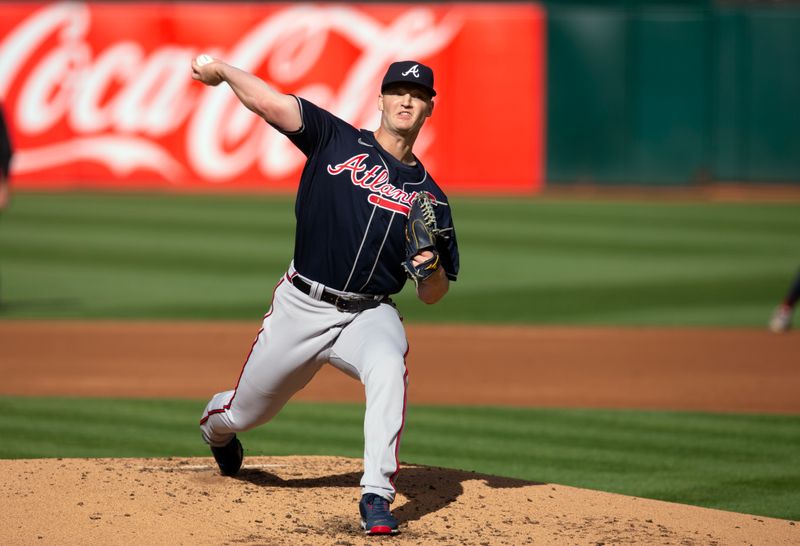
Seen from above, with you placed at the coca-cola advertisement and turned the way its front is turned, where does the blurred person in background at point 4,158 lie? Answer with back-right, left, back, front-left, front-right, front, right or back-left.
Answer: front

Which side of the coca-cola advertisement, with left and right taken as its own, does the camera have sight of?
front

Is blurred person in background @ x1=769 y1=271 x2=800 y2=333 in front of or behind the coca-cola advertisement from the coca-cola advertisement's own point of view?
in front

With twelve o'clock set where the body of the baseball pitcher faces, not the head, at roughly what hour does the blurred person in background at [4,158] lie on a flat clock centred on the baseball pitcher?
The blurred person in background is roughly at 5 o'clock from the baseball pitcher.

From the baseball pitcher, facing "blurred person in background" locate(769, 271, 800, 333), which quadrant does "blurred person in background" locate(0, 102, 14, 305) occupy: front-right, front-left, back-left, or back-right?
front-left

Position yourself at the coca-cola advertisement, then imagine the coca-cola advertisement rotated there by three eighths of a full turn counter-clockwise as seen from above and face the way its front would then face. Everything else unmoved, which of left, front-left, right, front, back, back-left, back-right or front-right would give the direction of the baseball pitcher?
back-right

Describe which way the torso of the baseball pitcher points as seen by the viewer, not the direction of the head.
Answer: toward the camera

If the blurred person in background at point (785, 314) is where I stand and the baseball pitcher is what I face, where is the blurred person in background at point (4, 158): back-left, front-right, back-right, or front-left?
front-right

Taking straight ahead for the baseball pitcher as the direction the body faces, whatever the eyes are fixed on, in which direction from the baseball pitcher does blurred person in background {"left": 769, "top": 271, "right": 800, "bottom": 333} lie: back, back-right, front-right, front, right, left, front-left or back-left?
back-left
